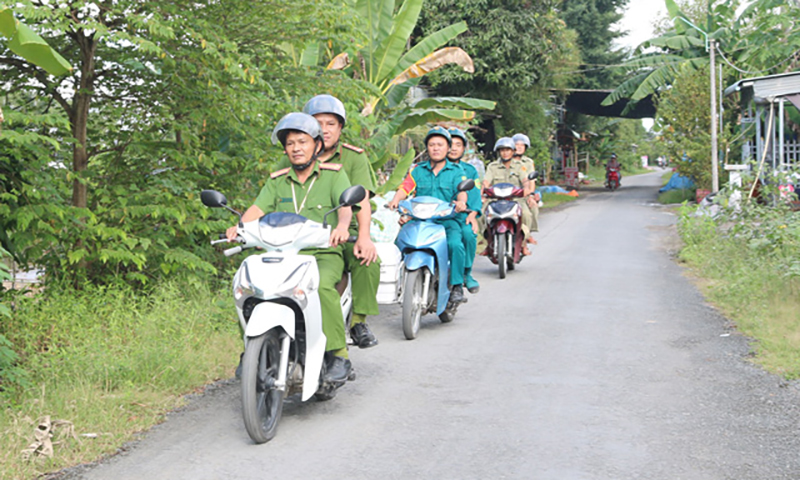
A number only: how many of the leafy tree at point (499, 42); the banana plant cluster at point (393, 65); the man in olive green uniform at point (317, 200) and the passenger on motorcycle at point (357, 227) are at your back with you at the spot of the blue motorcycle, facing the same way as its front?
2

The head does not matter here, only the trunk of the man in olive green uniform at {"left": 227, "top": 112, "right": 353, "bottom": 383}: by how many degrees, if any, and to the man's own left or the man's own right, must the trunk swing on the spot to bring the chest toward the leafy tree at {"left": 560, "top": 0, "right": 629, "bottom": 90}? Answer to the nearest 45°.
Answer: approximately 135° to the man's own left

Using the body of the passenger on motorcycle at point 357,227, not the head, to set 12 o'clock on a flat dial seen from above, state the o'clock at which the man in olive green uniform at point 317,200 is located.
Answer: The man in olive green uniform is roughly at 1 o'clock from the passenger on motorcycle.

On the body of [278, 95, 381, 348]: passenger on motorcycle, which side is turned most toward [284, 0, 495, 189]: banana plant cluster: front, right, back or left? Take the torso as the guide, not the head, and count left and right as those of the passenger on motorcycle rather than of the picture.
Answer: back

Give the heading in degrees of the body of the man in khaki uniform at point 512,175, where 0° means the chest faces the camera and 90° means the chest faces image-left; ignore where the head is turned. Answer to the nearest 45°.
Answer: approximately 0°

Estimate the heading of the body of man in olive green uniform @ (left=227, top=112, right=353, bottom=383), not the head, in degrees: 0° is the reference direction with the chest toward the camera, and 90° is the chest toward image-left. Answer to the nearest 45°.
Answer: approximately 0°
